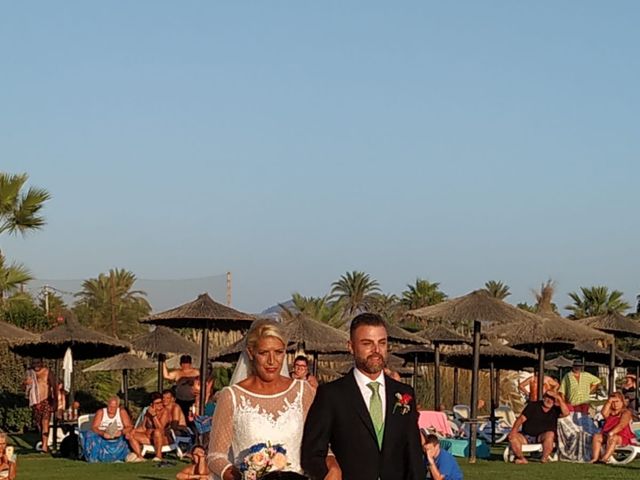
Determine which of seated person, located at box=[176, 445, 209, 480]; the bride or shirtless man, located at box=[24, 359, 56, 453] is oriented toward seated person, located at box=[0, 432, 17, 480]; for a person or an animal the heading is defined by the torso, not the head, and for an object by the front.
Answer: the shirtless man

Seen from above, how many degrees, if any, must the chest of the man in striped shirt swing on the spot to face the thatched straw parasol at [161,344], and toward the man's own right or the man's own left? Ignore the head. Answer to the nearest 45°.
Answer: approximately 90° to the man's own right

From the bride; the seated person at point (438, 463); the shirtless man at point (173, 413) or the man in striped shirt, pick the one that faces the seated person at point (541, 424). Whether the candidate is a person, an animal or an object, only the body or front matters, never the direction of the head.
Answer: the man in striped shirt

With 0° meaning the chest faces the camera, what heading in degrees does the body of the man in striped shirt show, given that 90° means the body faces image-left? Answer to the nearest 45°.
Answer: approximately 0°

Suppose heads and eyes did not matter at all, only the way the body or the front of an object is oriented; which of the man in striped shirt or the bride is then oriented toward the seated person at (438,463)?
the man in striped shirt

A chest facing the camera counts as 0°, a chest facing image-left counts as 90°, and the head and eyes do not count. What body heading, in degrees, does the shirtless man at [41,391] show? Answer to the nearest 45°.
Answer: approximately 0°
